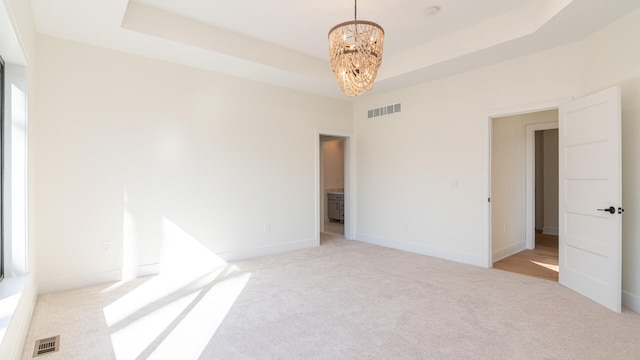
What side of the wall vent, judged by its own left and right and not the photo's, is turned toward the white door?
left

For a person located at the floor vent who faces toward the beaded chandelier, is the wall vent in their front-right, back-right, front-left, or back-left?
front-left

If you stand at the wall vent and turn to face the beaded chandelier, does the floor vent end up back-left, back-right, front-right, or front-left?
front-right

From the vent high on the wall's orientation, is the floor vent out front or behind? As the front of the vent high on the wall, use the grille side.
out front

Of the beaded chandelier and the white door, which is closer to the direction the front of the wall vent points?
the beaded chandelier

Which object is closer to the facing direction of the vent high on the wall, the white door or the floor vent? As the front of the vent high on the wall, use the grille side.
the floor vent

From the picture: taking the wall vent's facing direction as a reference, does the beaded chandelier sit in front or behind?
in front

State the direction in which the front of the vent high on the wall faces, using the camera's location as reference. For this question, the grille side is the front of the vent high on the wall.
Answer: facing the viewer and to the left of the viewer
